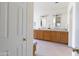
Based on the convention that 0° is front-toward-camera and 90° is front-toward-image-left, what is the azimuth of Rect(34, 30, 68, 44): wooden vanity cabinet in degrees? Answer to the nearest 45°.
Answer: approximately 45°

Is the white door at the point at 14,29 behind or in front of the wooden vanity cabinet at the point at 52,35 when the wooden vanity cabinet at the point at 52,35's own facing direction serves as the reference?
in front
